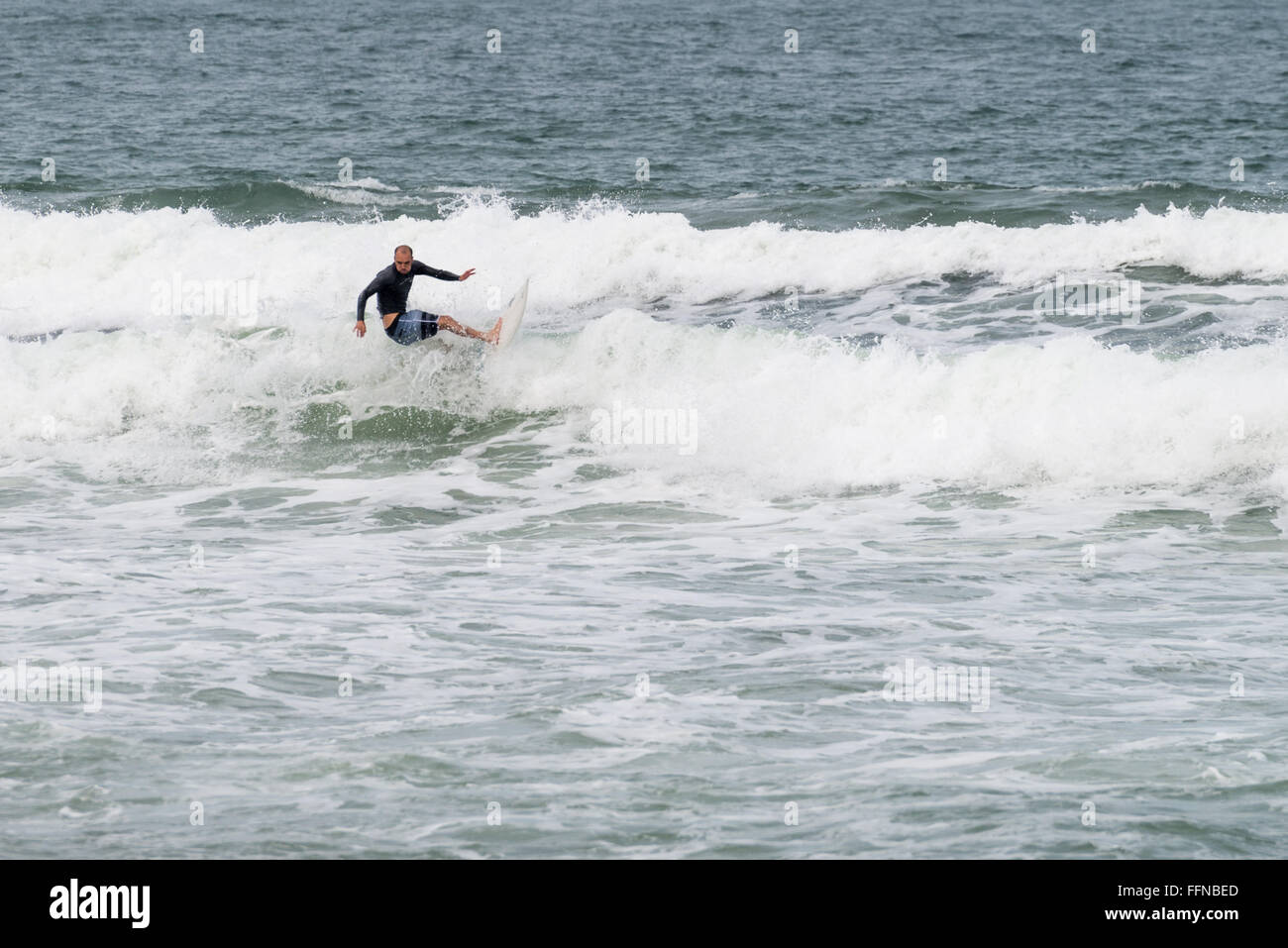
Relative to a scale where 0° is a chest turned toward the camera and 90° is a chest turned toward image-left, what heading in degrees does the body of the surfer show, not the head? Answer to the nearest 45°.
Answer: approximately 315°
